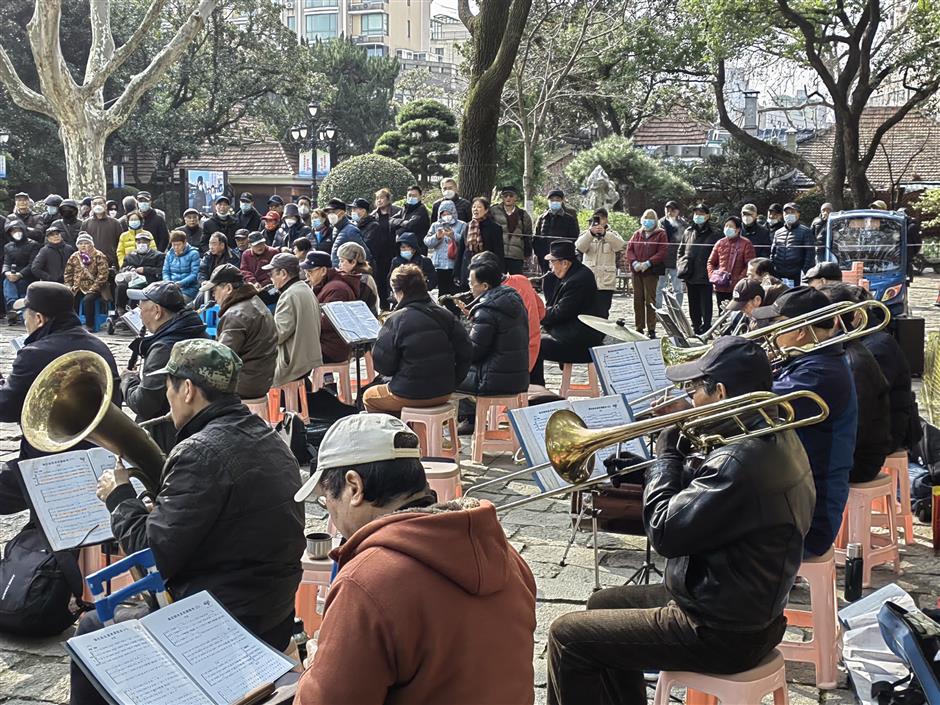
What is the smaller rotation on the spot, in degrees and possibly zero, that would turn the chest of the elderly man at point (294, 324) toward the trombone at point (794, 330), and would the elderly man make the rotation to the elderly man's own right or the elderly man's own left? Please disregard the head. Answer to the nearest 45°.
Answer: approximately 180°

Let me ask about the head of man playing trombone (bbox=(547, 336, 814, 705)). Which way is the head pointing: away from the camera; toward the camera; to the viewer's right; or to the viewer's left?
to the viewer's left

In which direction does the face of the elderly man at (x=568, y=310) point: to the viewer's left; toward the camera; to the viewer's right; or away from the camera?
to the viewer's left

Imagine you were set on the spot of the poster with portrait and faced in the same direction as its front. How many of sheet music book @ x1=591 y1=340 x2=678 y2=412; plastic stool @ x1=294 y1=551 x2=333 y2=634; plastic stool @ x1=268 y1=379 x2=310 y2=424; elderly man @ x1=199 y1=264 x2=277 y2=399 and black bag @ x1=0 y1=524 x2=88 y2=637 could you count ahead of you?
5

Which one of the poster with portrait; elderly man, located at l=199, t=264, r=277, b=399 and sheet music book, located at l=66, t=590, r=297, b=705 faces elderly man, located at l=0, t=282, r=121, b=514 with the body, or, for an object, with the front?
the poster with portrait

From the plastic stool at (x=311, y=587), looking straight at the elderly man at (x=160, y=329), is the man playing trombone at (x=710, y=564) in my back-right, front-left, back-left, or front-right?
back-right

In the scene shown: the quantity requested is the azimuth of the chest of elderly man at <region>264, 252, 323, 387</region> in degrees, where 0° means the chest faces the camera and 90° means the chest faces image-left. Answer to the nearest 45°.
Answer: approximately 135°

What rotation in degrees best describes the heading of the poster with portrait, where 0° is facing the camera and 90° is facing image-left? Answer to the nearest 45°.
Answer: approximately 0°

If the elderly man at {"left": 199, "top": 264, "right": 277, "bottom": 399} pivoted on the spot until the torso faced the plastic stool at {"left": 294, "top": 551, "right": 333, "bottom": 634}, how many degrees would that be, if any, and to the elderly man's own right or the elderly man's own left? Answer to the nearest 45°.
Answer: approximately 135° to the elderly man's own left

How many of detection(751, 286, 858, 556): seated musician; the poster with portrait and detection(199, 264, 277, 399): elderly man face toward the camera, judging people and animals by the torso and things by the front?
1

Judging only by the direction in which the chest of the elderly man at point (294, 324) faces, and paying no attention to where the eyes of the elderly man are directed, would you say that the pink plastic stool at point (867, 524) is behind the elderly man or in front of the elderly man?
behind

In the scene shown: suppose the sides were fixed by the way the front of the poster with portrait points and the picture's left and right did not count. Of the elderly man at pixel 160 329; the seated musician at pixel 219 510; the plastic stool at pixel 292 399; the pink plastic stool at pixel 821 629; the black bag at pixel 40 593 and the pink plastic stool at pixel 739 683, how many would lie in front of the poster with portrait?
6

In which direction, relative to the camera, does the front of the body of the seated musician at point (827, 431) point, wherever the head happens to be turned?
to the viewer's left

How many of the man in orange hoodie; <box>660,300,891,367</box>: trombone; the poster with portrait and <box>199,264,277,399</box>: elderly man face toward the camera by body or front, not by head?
1
